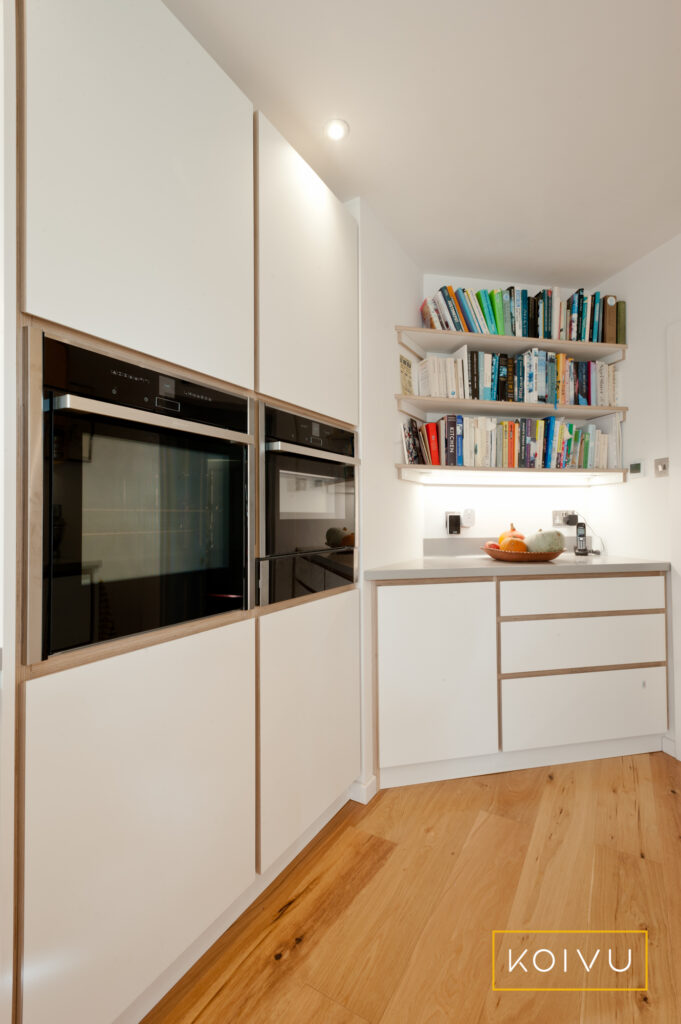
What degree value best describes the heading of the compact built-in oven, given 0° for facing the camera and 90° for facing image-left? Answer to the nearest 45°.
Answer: approximately 315°

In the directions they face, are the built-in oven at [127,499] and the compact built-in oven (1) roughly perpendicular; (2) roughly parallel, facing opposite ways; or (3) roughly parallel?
roughly parallel

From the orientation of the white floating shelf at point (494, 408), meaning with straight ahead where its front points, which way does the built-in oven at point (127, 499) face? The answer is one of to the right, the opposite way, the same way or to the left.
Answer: to the left

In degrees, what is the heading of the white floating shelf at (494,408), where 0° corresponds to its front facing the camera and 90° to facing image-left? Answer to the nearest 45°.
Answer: approximately 0°

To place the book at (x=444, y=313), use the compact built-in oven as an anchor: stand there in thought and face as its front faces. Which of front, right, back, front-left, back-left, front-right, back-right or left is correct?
left

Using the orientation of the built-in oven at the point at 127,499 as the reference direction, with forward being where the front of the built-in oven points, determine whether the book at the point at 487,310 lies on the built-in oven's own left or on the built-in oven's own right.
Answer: on the built-in oven's own left

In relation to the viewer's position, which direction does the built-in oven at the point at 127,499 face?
facing the viewer and to the right of the viewer

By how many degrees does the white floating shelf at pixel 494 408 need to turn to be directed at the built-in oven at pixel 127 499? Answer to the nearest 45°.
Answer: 0° — it already faces it

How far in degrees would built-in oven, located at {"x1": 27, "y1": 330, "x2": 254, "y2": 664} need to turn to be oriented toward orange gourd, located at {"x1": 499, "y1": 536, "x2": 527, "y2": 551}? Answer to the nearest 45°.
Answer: approximately 90° to its left
